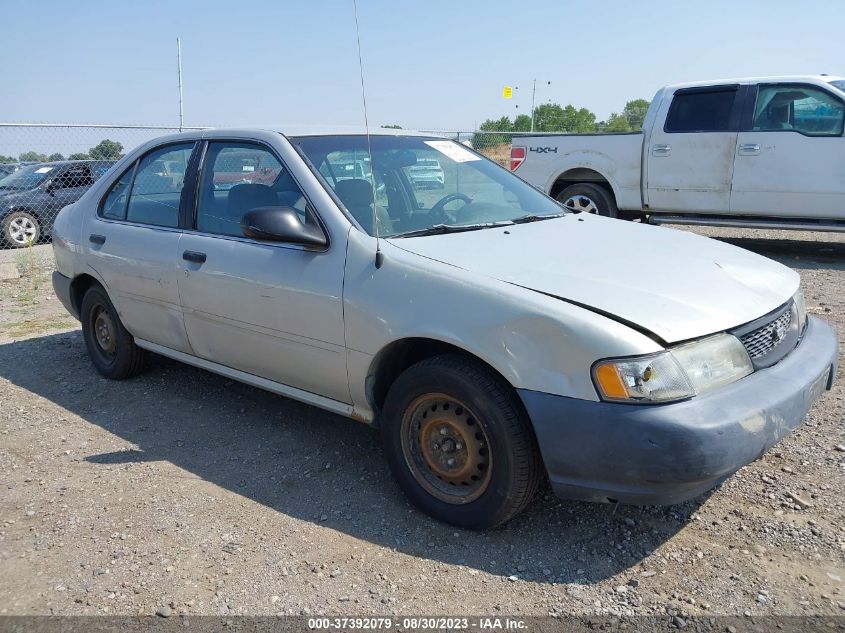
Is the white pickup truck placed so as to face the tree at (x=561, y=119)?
no

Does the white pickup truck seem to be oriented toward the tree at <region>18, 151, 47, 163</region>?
no

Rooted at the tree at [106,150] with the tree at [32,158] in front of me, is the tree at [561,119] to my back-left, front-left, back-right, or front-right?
back-right

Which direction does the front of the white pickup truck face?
to the viewer's right

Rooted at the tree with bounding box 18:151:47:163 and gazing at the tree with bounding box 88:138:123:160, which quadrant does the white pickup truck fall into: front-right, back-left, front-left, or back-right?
front-right

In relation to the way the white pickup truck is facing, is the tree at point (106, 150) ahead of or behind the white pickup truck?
behind
